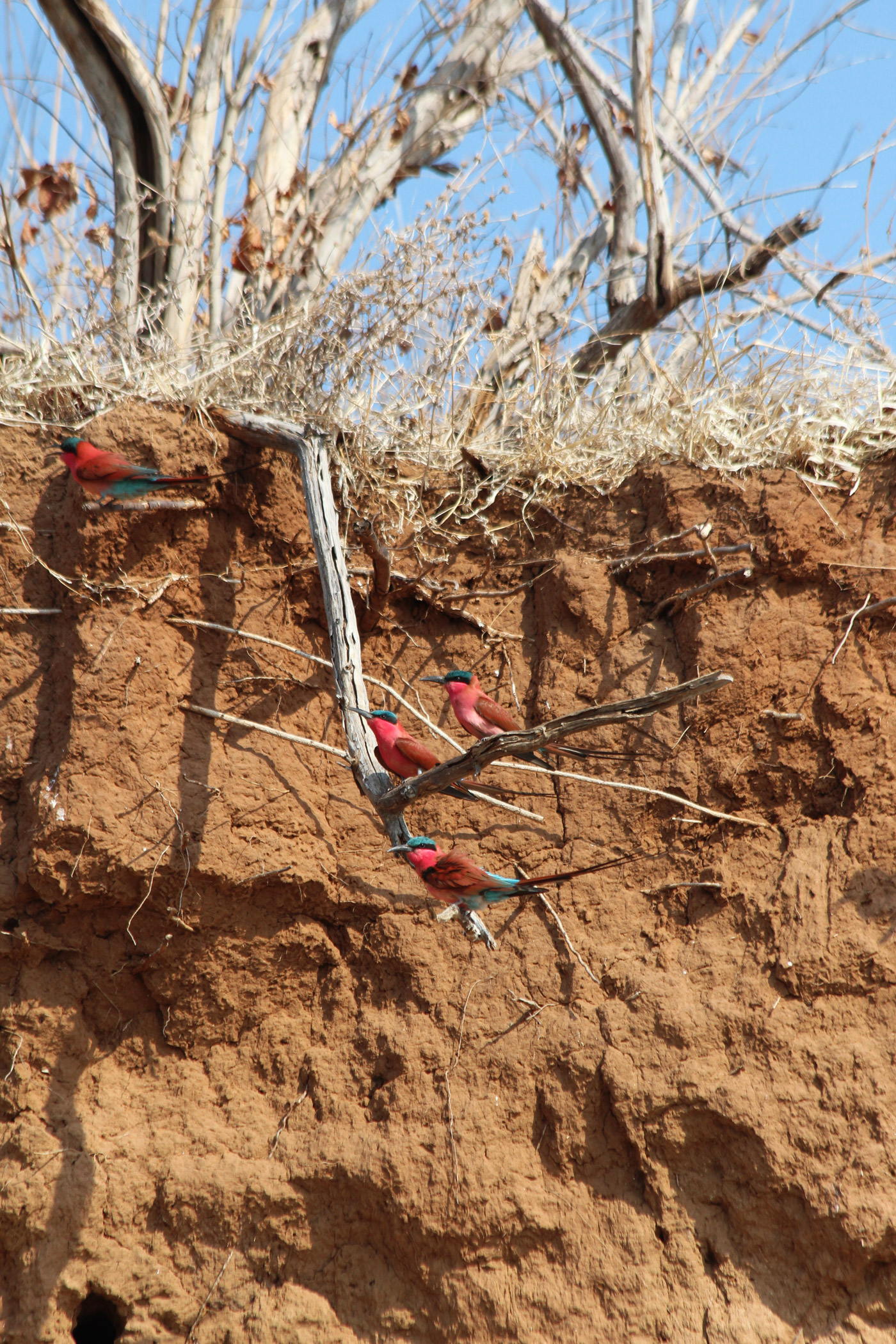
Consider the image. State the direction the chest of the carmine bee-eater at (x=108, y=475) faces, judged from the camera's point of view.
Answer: to the viewer's left

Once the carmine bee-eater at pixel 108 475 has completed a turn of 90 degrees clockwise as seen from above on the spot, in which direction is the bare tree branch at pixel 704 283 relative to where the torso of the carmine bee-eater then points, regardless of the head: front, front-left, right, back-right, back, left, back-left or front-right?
right

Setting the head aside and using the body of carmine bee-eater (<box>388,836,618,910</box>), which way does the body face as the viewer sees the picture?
to the viewer's left

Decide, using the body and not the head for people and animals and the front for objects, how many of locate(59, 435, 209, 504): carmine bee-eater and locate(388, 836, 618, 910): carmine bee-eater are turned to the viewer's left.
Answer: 2

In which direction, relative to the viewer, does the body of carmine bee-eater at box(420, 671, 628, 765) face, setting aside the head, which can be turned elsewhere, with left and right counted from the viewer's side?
facing to the left of the viewer

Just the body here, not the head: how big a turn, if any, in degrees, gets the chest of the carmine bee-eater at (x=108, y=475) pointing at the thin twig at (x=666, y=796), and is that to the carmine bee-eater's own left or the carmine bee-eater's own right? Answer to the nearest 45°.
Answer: approximately 180°
